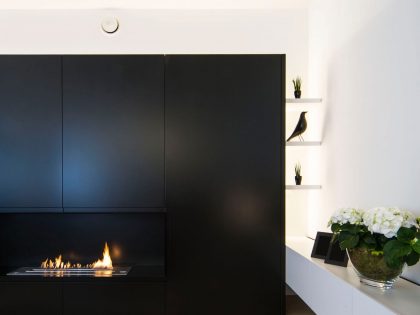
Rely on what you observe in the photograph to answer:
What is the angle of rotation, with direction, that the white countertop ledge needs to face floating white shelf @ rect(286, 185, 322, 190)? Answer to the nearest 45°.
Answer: approximately 135° to its right

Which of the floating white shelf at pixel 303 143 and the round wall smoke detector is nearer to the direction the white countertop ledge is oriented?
the round wall smoke detector

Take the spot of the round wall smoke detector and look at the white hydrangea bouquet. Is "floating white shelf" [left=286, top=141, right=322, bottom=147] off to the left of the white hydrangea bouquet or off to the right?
left

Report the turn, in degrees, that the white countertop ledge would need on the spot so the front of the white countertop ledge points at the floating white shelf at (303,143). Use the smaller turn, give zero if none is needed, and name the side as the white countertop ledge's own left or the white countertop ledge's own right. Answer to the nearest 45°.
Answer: approximately 135° to the white countertop ledge's own right

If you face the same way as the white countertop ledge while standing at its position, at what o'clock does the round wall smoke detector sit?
The round wall smoke detector is roughly at 2 o'clock from the white countertop ledge.
